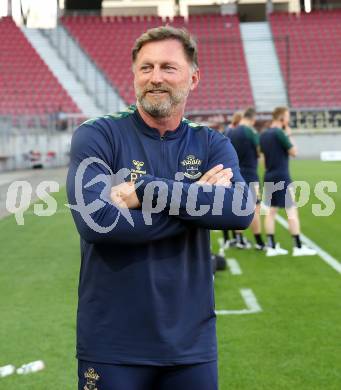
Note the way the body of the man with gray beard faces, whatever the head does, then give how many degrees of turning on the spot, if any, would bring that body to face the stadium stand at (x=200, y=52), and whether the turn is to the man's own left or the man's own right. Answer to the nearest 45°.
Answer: approximately 180°

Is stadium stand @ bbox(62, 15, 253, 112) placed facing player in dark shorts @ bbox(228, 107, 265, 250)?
yes

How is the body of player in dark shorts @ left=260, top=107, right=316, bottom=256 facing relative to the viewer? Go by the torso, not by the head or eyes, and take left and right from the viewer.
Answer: facing away from the viewer and to the right of the viewer

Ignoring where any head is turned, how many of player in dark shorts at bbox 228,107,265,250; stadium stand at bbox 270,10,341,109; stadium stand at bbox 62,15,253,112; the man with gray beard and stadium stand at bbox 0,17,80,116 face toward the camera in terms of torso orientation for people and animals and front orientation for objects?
4

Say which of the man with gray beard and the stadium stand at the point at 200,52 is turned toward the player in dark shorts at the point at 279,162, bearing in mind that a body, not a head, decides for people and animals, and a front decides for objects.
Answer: the stadium stand

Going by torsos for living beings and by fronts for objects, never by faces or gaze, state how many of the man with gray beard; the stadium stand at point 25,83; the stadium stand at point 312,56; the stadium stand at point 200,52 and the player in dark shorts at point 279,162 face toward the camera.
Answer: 4

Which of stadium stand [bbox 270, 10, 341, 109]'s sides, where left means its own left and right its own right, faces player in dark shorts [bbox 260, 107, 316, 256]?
front

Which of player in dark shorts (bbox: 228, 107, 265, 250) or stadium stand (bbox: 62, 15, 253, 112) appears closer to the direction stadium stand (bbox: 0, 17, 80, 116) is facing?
the player in dark shorts

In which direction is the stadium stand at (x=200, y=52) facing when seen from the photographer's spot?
facing the viewer

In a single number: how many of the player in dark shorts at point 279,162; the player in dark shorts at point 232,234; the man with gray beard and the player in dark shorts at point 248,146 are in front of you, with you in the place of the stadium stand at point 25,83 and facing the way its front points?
4

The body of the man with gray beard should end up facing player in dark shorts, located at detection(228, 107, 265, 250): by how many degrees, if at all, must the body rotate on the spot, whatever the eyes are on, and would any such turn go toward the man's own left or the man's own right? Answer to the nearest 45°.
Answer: approximately 180°

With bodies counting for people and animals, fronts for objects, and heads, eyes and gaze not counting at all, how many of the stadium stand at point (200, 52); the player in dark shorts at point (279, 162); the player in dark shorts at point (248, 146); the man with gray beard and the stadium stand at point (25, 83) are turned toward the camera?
3

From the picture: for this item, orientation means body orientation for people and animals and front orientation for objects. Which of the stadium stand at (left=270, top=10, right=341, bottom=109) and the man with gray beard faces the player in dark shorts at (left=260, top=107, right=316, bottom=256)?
the stadium stand

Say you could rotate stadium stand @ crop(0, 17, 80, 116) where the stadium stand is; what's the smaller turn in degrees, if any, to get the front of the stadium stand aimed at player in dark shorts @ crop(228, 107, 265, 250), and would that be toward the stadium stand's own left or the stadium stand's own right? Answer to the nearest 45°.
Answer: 0° — it already faces them

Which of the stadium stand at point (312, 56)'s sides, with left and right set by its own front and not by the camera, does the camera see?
front

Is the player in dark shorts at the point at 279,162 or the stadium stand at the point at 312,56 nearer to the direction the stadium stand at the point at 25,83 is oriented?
the player in dark shorts
